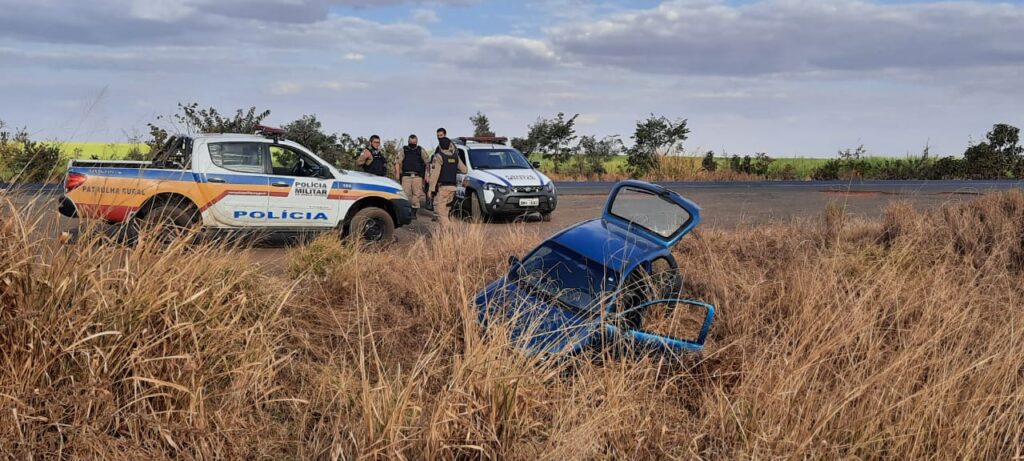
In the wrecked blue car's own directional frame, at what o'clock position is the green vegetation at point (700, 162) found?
The green vegetation is roughly at 5 o'clock from the wrecked blue car.

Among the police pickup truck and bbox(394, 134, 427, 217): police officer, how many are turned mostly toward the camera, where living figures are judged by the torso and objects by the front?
1

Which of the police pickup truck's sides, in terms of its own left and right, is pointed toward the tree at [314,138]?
left

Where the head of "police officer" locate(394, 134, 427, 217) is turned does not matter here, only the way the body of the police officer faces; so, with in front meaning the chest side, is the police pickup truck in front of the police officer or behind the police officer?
in front

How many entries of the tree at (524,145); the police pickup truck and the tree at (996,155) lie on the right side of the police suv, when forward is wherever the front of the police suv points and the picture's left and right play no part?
1

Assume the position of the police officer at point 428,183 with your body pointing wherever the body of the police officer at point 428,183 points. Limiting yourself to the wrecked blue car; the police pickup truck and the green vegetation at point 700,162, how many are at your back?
1

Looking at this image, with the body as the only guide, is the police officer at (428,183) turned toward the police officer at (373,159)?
yes

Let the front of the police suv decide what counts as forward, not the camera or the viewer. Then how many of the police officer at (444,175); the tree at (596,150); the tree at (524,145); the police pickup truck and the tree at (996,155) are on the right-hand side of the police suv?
2

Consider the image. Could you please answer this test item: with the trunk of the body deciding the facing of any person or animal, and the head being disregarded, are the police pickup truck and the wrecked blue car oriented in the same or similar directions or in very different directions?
very different directions

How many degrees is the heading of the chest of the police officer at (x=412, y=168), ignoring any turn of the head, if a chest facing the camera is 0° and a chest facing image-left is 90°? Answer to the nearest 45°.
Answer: approximately 0°

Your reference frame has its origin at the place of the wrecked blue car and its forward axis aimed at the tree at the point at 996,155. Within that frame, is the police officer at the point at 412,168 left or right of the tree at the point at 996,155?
left

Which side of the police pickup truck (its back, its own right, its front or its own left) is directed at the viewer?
right

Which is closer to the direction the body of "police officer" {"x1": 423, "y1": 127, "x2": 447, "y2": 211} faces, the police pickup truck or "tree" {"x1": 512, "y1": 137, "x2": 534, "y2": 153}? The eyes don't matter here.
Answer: the police pickup truck

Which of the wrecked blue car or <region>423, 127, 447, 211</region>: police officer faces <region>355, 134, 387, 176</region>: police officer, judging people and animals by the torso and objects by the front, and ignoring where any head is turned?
<region>423, 127, 447, 211</region>: police officer

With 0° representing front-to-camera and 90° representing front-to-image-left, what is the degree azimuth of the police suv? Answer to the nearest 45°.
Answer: approximately 315°
